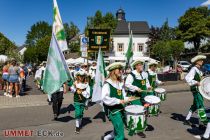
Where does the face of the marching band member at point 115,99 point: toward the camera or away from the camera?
toward the camera

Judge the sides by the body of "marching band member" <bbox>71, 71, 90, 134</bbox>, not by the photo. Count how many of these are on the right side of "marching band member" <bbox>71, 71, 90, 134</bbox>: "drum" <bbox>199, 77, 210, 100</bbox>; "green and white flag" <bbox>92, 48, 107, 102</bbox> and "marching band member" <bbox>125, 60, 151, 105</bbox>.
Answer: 0

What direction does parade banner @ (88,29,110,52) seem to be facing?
toward the camera

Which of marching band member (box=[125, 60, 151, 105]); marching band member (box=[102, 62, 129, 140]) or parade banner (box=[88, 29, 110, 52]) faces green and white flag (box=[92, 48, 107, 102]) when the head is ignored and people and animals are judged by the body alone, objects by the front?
the parade banner

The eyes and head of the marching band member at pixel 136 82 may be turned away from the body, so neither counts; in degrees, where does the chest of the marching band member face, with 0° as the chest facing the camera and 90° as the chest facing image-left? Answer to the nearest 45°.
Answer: approximately 315°

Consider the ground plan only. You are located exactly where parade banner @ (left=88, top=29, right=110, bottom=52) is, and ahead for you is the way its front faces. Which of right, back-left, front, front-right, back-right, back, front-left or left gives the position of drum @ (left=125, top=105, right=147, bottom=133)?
front

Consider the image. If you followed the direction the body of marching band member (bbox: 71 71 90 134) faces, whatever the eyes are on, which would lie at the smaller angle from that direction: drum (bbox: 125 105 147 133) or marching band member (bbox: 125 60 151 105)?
the drum

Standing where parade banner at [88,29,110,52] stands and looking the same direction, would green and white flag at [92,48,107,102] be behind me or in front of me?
in front

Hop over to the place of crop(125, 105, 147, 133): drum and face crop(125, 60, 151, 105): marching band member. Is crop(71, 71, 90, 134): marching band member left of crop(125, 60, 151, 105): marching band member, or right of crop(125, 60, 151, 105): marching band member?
left

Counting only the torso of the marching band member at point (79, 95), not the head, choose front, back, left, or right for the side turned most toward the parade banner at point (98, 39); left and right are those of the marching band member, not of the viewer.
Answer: back

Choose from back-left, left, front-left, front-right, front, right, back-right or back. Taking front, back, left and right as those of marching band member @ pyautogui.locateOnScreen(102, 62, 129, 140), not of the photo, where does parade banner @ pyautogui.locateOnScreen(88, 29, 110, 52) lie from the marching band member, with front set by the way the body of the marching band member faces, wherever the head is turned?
back-left

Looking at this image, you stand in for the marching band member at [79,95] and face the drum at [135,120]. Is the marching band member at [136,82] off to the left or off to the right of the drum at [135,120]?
left

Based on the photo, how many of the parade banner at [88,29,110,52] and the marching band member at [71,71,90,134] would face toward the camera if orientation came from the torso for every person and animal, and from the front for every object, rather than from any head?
2

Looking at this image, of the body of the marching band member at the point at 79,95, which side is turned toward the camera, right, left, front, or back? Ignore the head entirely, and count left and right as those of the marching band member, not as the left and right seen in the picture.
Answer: front
